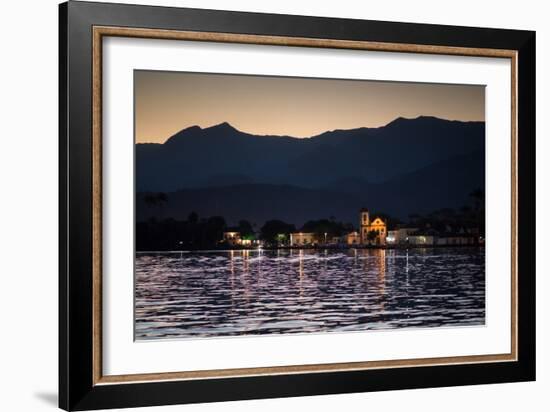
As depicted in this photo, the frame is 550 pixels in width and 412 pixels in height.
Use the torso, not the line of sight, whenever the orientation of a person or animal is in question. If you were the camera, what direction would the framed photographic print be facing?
facing the viewer and to the right of the viewer
